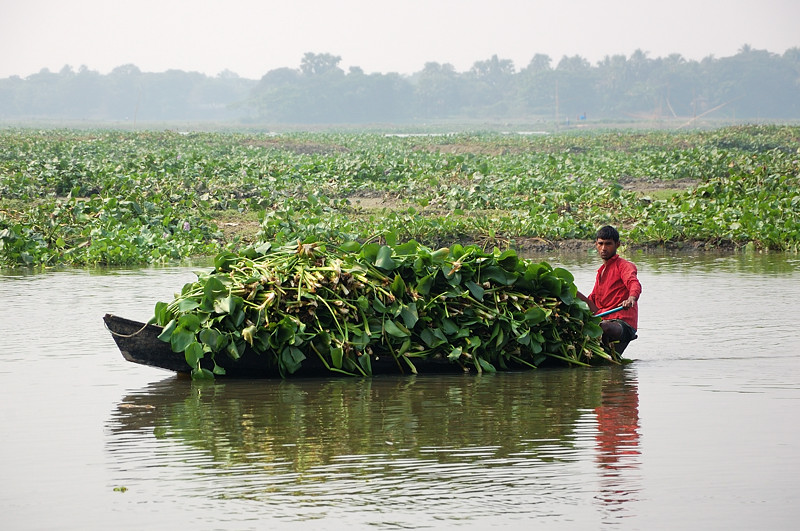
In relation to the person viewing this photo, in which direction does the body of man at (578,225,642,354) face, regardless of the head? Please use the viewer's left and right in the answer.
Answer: facing the viewer and to the left of the viewer

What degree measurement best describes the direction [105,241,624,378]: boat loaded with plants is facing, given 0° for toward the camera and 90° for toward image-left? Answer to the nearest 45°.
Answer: approximately 90°

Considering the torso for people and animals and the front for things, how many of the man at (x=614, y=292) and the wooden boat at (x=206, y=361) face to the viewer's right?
0
